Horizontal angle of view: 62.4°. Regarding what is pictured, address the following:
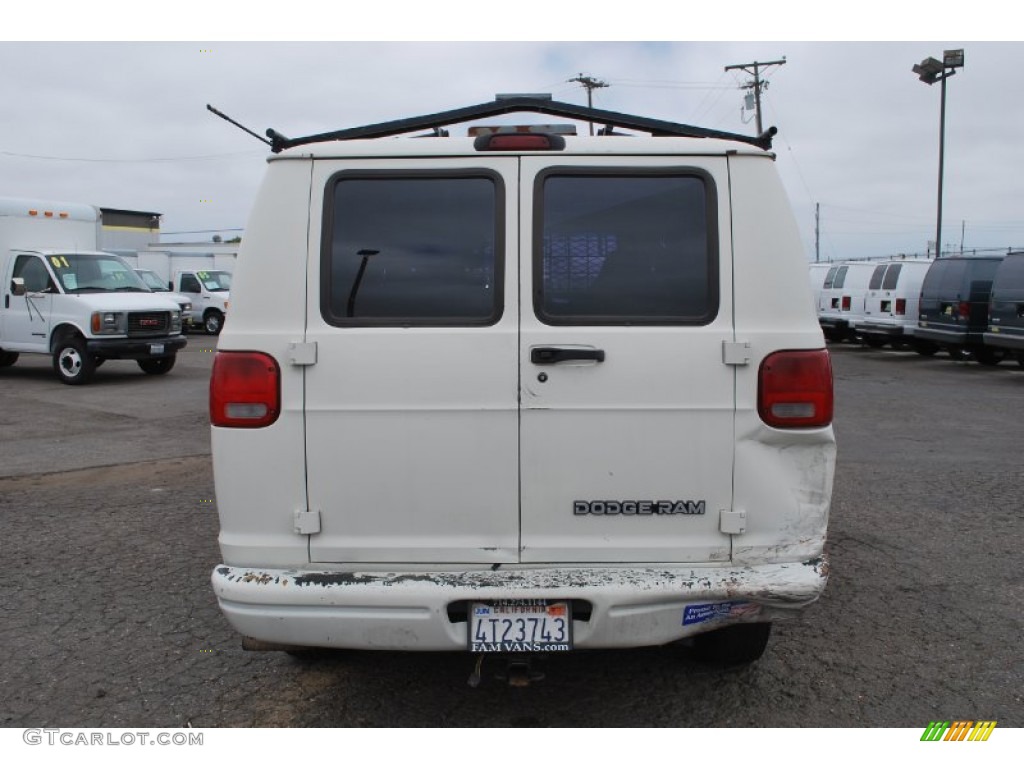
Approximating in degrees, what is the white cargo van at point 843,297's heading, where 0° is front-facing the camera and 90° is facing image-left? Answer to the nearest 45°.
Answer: approximately 225°

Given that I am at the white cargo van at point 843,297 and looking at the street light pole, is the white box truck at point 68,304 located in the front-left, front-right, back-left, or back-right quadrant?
back-left

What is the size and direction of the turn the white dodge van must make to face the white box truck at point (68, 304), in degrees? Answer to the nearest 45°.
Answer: approximately 45° to its left

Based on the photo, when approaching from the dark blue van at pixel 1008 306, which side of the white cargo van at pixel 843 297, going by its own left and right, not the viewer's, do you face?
right

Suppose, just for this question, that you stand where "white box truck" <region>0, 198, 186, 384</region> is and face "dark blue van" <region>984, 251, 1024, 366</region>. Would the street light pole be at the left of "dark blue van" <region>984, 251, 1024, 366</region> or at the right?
left

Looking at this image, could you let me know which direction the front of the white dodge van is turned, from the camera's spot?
facing away from the viewer

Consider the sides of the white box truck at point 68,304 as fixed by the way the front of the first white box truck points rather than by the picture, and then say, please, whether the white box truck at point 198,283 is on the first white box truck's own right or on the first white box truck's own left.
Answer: on the first white box truck's own left

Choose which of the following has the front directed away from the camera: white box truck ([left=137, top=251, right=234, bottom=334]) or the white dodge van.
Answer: the white dodge van

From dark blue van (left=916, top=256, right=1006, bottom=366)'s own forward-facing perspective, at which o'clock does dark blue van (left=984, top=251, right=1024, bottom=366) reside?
dark blue van (left=984, top=251, right=1024, bottom=366) is roughly at 4 o'clock from dark blue van (left=916, top=256, right=1006, bottom=366).
